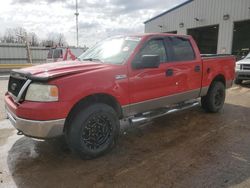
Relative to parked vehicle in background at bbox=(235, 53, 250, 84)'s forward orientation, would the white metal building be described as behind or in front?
behind

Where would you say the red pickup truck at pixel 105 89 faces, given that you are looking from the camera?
facing the viewer and to the left of the viewer

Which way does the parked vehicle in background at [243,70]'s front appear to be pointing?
toward the camera

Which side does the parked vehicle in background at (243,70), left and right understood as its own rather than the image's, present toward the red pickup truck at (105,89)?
front

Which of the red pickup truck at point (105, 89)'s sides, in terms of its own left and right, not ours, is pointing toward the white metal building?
back

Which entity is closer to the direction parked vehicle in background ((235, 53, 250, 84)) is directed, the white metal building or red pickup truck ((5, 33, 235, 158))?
the red pickup truck

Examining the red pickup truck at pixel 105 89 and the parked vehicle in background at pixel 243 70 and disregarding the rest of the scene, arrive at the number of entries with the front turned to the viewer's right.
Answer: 0

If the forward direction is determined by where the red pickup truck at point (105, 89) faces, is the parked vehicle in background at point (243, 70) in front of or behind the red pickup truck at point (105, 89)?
behind
